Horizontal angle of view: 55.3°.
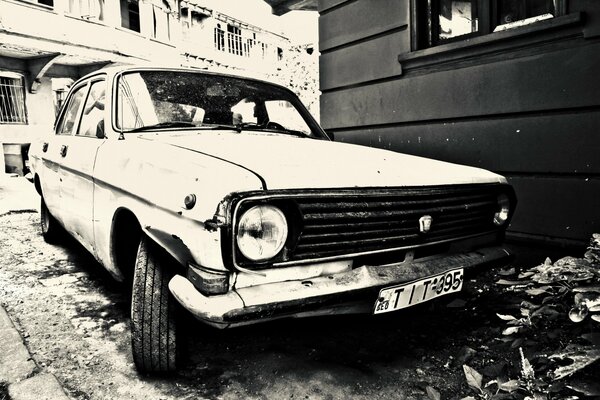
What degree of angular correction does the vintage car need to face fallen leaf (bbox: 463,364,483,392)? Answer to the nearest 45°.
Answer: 0° — it already faces it

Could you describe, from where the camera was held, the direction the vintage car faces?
facing the viewer and to the right of the viewer

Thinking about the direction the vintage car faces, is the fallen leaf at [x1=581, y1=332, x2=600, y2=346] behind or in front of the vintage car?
in front

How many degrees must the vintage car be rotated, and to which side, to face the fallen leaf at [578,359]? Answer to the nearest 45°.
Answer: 0° — it already faces it

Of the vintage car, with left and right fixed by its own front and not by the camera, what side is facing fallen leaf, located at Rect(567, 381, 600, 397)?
front
